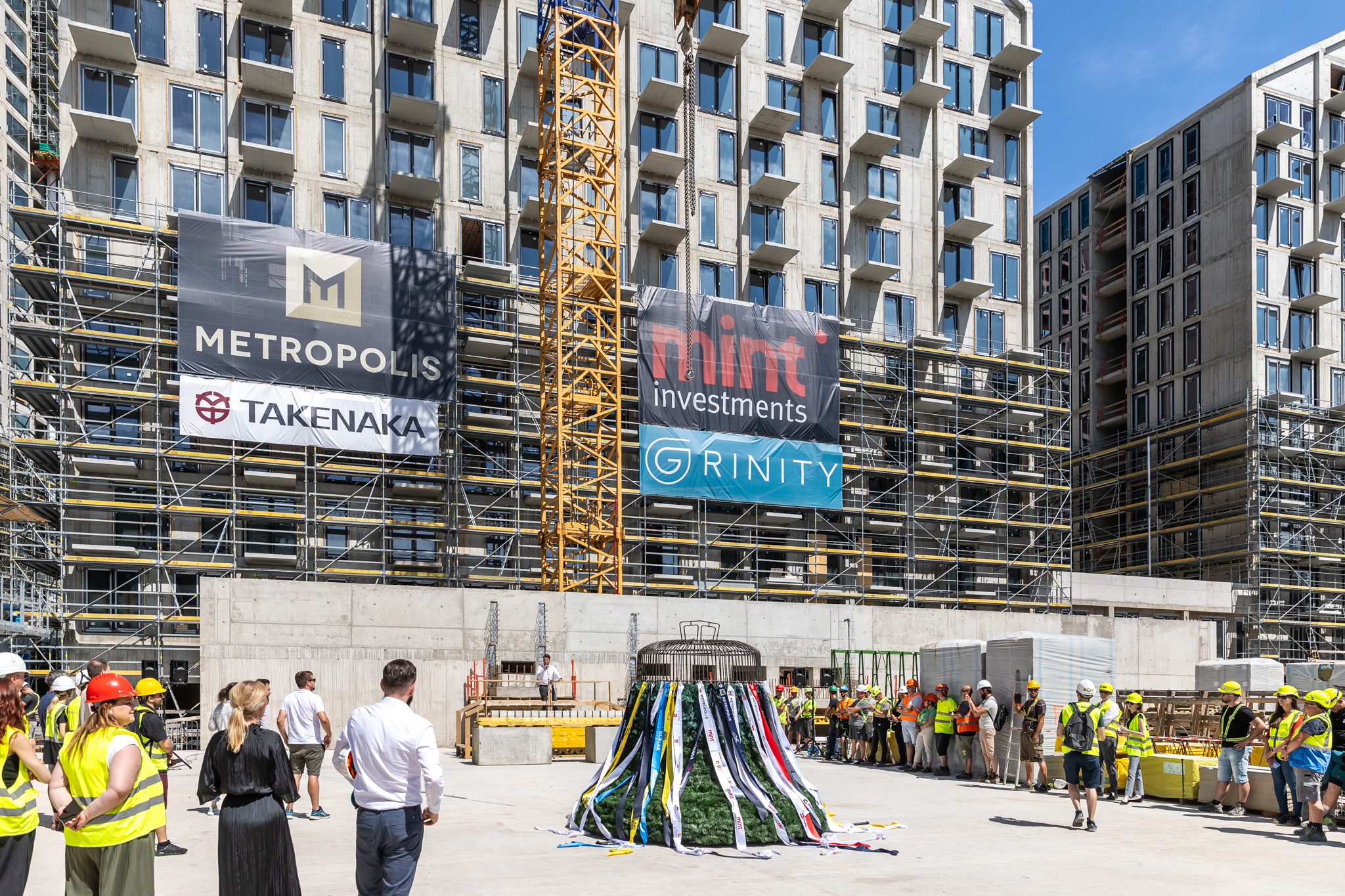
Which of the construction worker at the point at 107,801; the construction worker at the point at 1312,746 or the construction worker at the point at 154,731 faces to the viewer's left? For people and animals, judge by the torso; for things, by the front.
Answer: the construction worker at the point at 1312,746

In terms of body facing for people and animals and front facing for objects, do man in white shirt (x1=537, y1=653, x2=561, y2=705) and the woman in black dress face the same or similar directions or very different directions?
very different directions

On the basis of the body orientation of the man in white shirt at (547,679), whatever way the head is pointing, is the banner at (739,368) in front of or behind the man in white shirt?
behind

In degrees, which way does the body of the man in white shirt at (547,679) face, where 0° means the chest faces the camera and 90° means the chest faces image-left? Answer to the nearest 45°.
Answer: approximately 0°

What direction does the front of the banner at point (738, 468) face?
toward the camera

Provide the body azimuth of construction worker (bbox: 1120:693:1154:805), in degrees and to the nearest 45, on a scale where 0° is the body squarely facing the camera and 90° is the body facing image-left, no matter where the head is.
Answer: approximately 45°

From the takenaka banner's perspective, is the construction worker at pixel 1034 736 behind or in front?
in front

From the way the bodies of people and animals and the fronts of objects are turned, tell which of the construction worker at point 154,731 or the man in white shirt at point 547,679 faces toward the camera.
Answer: the man in white shirt

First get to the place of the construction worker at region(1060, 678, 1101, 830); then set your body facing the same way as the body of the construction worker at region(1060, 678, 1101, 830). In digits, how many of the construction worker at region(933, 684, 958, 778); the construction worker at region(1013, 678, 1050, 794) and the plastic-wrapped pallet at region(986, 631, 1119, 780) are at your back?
0

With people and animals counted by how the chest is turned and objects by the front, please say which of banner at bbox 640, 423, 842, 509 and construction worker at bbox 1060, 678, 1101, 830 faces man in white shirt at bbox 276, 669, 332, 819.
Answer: the banner

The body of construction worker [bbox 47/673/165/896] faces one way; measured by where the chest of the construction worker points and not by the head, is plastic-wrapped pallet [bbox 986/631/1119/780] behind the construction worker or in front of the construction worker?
in front

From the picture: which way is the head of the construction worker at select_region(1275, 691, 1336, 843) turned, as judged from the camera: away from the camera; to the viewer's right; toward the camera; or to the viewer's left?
to the viewer's left

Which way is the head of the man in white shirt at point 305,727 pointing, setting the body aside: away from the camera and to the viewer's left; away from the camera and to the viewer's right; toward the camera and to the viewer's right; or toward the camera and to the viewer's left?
away from the camera and to the viewer's right
